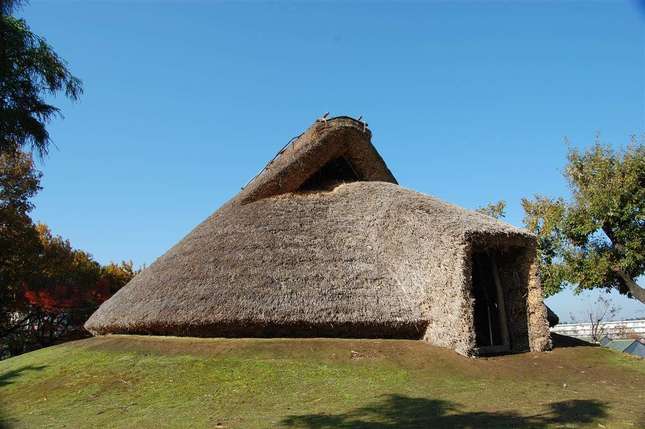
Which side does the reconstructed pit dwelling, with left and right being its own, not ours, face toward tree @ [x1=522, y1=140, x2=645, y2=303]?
left

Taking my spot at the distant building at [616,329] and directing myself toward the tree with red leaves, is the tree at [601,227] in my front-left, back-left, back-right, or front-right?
front-left

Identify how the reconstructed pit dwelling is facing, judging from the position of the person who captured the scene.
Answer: facing the viewer and to the right of the viewer

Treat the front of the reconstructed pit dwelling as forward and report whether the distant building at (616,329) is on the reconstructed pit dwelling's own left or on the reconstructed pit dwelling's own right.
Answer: on the reconstructed pit dwelling's own left
